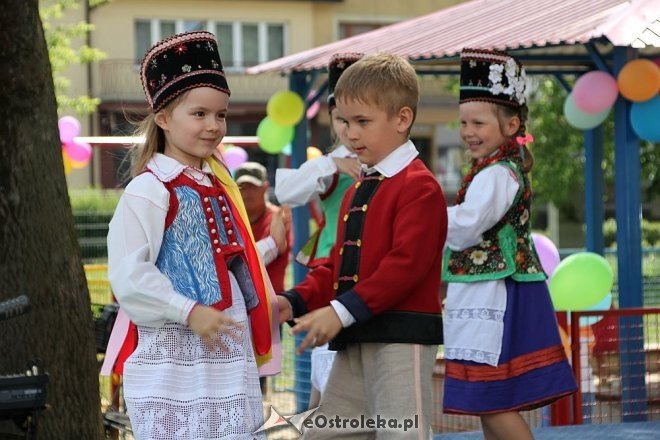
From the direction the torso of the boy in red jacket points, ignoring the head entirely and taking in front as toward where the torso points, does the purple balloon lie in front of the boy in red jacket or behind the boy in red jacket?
behind

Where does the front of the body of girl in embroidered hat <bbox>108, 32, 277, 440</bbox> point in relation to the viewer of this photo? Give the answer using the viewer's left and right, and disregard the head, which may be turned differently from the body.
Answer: facing the viewer and to the right of the viewer

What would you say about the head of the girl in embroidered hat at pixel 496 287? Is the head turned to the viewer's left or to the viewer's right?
to the viewer's left

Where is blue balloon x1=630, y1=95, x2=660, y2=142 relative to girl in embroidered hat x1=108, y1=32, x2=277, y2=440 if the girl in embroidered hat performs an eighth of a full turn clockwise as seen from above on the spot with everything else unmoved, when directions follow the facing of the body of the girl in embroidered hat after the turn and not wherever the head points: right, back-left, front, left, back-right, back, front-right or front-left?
back-left

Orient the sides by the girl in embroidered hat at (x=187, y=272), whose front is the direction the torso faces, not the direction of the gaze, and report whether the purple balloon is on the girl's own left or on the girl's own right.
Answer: on the girl's own left

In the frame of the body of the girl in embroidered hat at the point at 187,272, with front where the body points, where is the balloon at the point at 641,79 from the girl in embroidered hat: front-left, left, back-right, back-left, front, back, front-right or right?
left

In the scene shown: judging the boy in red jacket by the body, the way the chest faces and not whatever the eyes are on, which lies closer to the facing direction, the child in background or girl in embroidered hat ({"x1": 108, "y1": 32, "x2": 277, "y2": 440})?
the girl in embroidered hat

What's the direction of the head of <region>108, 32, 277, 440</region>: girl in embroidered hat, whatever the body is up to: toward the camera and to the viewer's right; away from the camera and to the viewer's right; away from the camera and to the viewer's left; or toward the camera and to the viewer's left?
toward the camera and to the viewer's right

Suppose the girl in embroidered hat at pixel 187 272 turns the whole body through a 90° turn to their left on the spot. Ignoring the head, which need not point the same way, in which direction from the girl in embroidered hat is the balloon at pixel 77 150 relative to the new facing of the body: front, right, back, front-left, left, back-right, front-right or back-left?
front-left

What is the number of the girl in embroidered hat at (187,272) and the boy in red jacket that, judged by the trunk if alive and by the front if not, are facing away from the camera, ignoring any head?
0

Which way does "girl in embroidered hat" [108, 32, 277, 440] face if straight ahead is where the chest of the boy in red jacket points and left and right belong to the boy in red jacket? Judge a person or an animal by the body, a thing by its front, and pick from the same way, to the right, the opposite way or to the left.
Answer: to the left

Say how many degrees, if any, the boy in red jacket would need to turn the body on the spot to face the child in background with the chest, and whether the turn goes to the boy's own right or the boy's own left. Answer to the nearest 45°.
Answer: approximately 135° to the boy's own right

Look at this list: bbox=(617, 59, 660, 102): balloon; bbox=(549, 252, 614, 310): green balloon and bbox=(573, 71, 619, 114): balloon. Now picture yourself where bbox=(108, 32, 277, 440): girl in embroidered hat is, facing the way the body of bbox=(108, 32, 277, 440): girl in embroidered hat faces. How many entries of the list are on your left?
3

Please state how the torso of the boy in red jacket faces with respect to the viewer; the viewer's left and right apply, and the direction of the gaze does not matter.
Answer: facing the viewer and to the left of the viewer

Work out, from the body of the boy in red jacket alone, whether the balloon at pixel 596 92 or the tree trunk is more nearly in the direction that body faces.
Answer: the tree trunk

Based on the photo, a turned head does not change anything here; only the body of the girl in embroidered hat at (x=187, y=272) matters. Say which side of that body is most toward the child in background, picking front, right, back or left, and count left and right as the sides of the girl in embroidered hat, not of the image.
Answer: left
